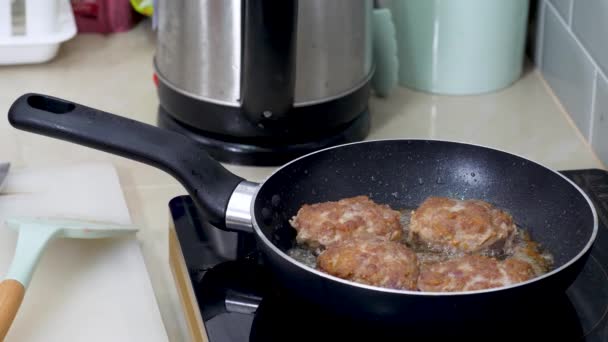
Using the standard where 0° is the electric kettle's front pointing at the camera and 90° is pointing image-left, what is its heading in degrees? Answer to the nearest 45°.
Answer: approximately 180°
